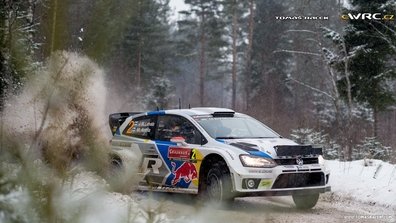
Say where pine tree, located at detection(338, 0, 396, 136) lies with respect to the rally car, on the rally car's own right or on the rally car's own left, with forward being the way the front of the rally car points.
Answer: on the rally car's own left

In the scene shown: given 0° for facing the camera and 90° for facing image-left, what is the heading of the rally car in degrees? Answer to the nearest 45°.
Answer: approximately 315°

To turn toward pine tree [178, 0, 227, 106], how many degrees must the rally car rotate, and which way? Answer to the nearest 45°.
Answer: approximately 135° to its left

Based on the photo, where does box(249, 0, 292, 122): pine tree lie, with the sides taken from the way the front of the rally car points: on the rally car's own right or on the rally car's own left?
on the rally car's own left

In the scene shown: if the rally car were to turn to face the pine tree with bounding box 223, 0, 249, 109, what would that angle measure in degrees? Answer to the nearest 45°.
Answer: approximately 135° to its left

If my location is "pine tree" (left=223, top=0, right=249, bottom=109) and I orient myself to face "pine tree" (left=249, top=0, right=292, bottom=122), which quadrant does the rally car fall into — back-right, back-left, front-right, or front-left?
back-right
